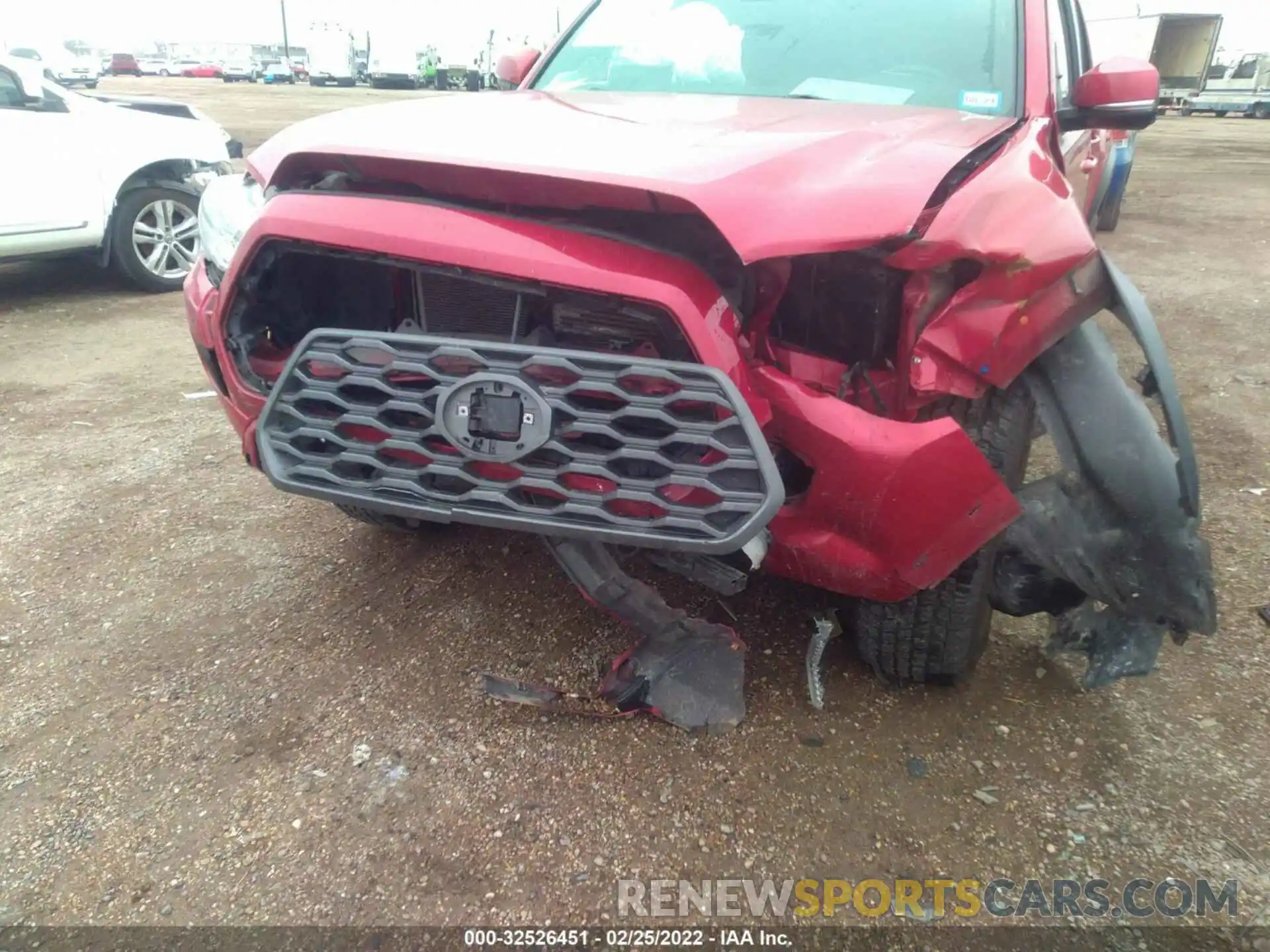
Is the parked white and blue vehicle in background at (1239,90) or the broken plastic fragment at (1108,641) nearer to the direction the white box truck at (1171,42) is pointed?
the parked white and blue vehicle in background

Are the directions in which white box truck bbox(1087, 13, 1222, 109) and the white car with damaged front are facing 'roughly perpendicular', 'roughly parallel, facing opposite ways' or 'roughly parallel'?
roughly perpendicular

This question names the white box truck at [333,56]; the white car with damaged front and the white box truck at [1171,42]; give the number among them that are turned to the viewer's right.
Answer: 1

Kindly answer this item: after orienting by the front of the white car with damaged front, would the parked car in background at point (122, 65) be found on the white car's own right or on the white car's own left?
on the white car's own left

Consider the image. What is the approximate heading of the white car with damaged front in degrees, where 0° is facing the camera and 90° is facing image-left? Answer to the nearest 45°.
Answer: approximately 270°

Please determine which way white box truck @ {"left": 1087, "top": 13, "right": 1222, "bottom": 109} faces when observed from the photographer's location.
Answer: facing away from the viewer and to the left of the viewer

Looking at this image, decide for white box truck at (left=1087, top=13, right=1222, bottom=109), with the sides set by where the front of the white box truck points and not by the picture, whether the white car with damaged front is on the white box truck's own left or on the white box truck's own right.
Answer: on the white box truck's own left

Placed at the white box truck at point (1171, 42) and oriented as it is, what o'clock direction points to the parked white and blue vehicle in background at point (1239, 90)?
The parked white and blue vehicle in background is roughly at 2 o'clock from the white box truck.
